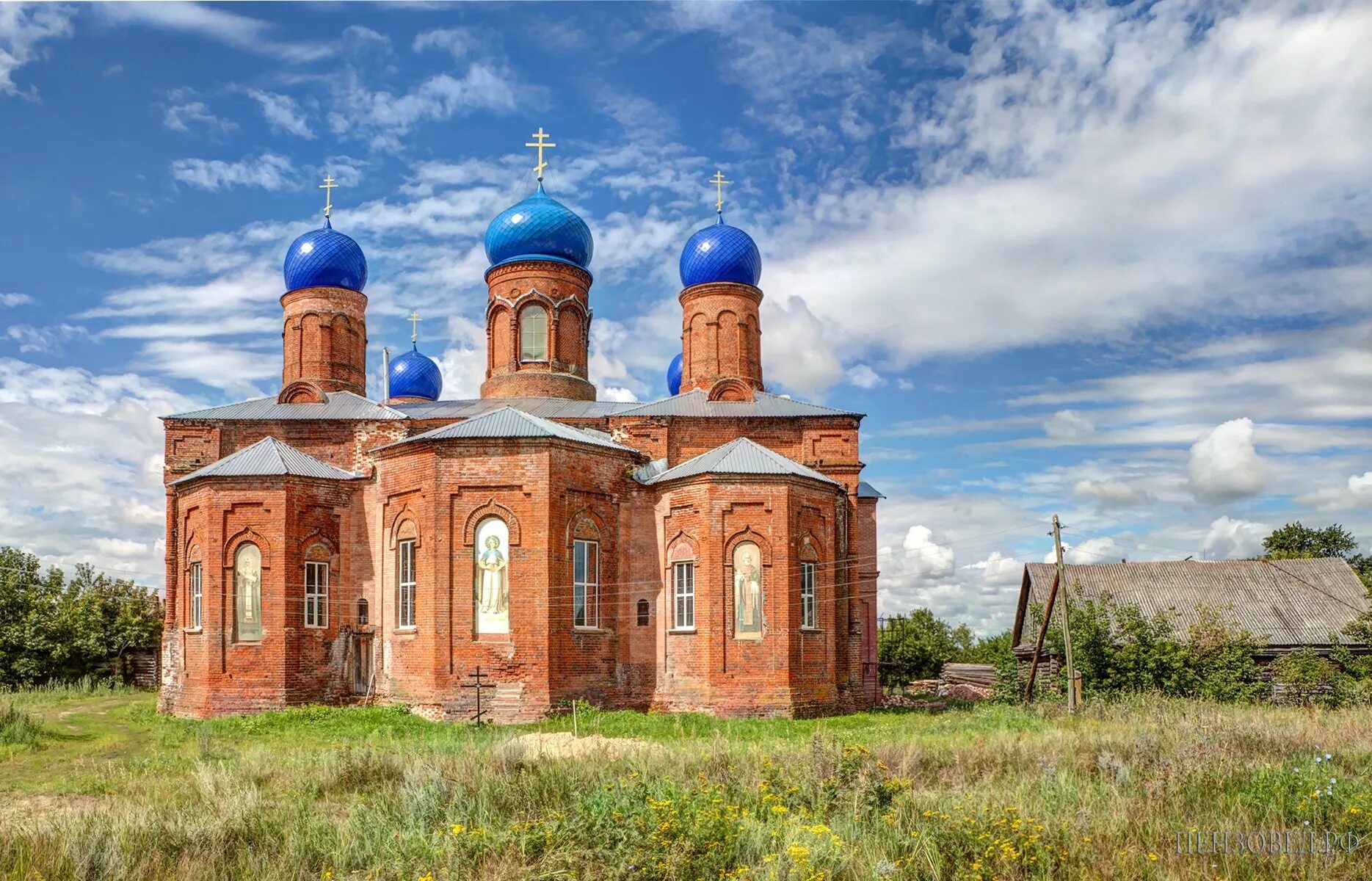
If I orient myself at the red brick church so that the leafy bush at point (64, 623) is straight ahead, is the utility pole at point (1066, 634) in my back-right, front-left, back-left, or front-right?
back-right

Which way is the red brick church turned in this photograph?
away from the camera

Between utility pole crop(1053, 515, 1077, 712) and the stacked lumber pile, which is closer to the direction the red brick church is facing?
the stacked lumber pile
